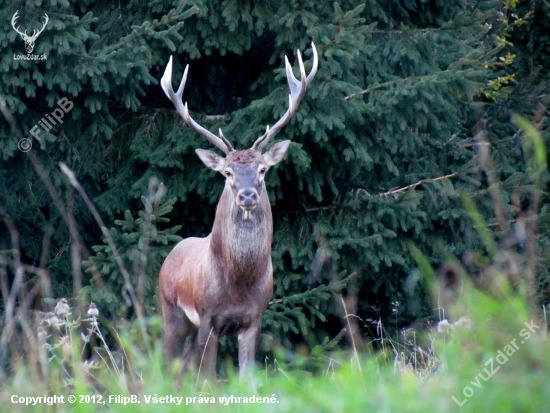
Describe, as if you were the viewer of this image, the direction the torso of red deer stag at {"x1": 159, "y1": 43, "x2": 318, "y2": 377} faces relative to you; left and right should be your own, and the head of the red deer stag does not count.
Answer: facing the viewer and to the right of the viewer
